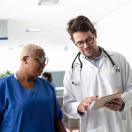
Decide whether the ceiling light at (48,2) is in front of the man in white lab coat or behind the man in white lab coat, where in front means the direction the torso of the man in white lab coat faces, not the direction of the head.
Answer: behind

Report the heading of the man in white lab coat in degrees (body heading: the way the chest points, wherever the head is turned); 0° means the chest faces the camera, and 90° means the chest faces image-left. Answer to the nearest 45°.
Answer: approximately 0°

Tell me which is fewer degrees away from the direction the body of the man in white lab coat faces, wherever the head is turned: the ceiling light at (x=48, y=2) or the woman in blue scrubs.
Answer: the woman in blue scrubs

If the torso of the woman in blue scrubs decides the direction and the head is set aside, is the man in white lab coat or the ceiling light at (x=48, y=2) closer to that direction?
the man in white lab coat

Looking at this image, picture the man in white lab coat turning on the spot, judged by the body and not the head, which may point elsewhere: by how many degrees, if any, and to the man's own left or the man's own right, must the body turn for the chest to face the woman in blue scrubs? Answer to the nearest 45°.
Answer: approximately 90° to the man's own right

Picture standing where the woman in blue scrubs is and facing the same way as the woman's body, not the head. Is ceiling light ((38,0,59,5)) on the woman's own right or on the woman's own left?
on the woman's own left
